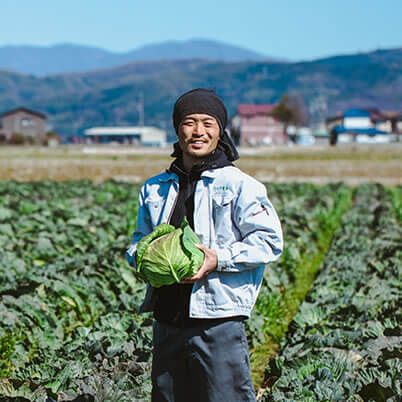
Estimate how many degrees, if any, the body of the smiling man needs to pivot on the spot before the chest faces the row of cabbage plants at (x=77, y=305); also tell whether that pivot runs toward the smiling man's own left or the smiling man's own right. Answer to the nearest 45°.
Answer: approximately 90° to the smiling man's own right

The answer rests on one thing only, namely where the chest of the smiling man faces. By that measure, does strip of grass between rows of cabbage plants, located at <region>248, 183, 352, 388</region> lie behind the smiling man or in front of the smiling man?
behind

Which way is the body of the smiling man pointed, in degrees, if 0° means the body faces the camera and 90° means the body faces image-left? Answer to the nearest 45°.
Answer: approximately 45°

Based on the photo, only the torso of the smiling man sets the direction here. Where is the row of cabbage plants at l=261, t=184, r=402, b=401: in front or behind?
behind
